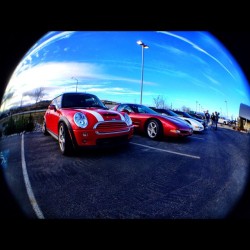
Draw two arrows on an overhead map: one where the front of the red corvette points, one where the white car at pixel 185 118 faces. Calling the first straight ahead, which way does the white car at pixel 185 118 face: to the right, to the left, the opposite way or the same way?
the same way

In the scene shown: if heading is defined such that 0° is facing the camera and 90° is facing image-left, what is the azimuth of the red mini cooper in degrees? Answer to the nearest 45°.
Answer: approximately 315°

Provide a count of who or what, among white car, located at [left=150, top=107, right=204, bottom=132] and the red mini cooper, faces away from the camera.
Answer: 0

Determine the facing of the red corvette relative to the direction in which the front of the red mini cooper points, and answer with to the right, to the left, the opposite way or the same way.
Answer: the same way
